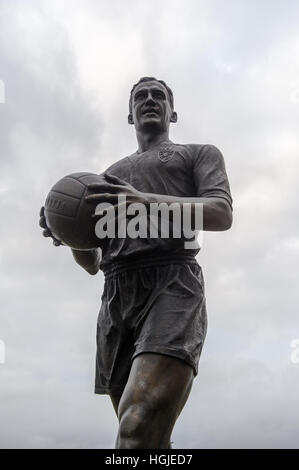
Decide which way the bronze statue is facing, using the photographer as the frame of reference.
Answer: facing the viewer and to the left of the viewer
